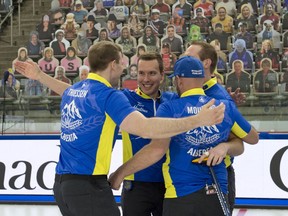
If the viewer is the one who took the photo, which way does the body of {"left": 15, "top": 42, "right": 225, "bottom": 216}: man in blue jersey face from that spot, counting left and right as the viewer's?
facing away from the viewer and to the right of the viewer

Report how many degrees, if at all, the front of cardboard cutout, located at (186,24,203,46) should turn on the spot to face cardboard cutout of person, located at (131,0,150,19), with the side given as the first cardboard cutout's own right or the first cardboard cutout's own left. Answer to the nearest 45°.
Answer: approximately 135° to the first cardboard cutout's own right

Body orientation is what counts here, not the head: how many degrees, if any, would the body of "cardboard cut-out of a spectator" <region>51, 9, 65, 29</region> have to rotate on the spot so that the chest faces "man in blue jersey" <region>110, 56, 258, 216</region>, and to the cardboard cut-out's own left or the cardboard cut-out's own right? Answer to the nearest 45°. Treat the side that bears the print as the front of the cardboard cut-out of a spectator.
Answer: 0° — they already face them

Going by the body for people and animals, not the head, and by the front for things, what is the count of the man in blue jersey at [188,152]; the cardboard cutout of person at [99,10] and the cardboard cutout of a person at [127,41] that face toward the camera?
2

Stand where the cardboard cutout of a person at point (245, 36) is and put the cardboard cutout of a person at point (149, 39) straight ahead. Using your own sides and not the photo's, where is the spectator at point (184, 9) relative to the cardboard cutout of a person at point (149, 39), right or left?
right

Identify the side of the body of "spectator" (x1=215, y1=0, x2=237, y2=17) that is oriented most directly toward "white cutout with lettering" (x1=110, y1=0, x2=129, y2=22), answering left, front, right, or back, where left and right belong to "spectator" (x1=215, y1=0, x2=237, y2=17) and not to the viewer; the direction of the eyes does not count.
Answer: right

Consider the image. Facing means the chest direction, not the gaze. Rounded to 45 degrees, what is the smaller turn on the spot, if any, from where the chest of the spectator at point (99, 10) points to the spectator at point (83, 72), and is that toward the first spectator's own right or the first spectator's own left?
0° — they already face them

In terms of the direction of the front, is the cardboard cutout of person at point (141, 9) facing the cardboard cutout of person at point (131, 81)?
yes

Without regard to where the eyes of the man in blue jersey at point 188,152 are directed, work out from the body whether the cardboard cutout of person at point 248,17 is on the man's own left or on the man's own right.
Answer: on the man's own right
